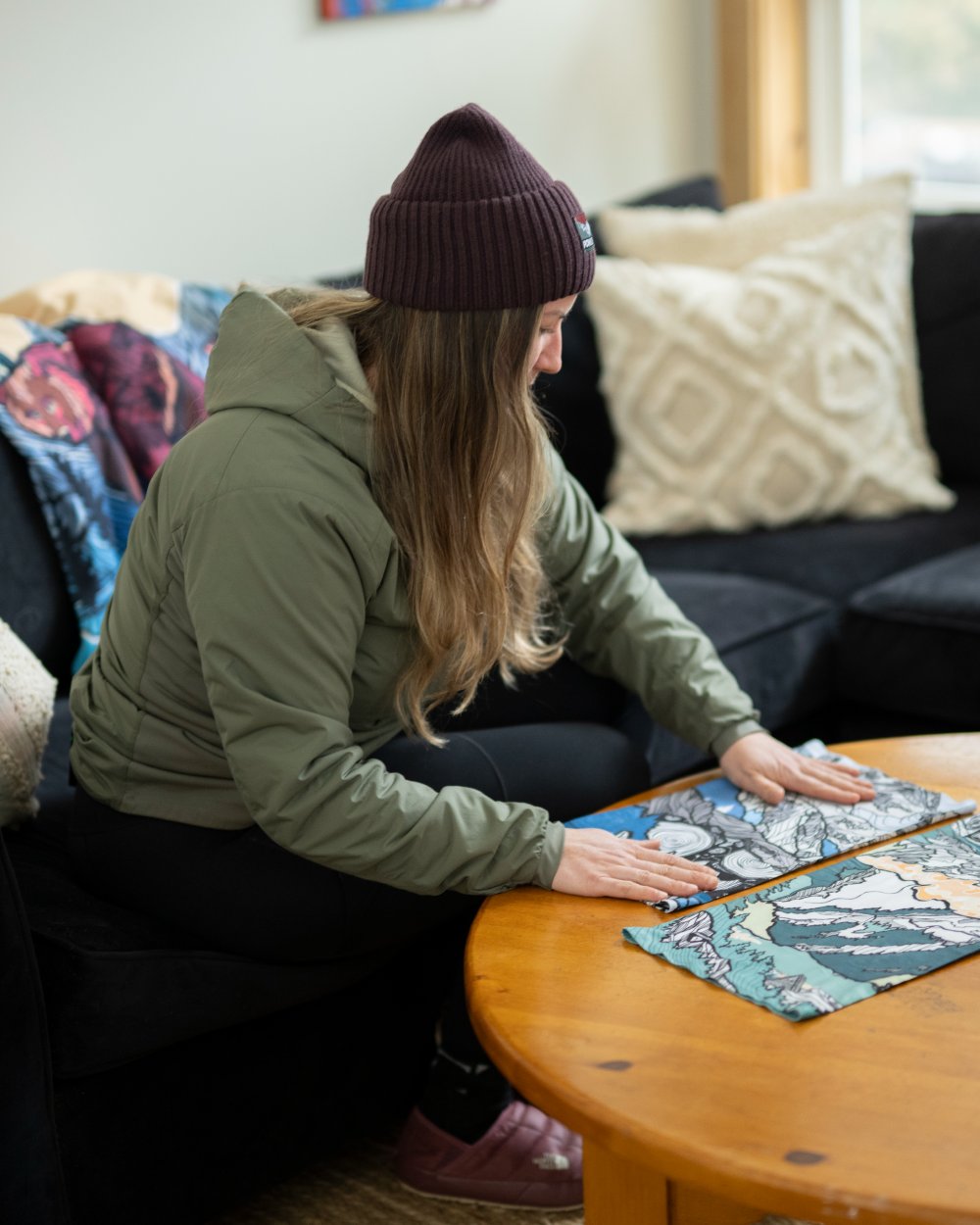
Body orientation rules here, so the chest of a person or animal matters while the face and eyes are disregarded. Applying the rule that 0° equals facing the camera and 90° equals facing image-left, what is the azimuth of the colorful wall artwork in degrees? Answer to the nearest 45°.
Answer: approximately 0°

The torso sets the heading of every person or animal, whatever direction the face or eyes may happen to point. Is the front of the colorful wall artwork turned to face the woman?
yes

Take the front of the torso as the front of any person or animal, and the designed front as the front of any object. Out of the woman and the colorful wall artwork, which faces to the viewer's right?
the woman

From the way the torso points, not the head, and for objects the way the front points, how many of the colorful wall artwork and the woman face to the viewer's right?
1

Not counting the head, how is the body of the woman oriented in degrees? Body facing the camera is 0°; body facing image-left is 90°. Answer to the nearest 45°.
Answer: approximately 270°

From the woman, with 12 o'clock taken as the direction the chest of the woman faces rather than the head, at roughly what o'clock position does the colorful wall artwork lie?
The colorful wall artwork is roughly at 9 o'clock from the woman.

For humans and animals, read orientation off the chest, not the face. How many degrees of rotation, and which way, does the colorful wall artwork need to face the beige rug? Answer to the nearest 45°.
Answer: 0° — it already faces it

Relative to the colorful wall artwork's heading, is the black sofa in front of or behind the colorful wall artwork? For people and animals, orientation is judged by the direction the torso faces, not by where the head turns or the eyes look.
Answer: in front

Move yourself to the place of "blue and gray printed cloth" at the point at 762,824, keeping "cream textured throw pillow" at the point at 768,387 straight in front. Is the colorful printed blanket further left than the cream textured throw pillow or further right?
left

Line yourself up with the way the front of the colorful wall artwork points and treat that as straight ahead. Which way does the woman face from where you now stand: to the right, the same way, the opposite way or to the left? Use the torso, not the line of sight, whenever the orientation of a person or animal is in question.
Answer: to the left
